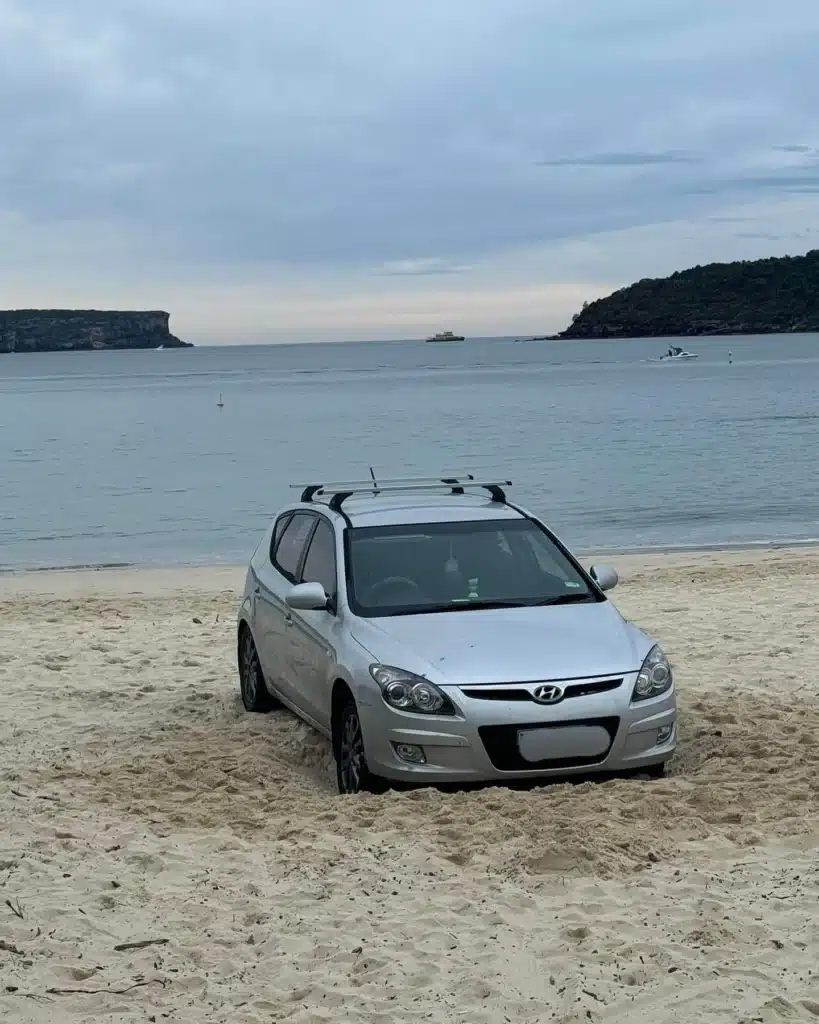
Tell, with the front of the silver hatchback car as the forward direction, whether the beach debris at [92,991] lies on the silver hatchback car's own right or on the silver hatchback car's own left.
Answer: on the silver hatchback car's own right

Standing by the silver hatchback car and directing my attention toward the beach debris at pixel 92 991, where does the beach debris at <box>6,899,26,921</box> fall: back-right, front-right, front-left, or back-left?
front-right

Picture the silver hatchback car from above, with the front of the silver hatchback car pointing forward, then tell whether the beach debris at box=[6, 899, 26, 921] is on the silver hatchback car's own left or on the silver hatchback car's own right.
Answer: on the silver hatchback car's own right

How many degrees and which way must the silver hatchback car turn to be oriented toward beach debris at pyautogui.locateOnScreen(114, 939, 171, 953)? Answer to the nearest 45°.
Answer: approximately 90° to its right

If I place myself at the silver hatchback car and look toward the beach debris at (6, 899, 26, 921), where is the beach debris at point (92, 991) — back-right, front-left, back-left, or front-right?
front-left
